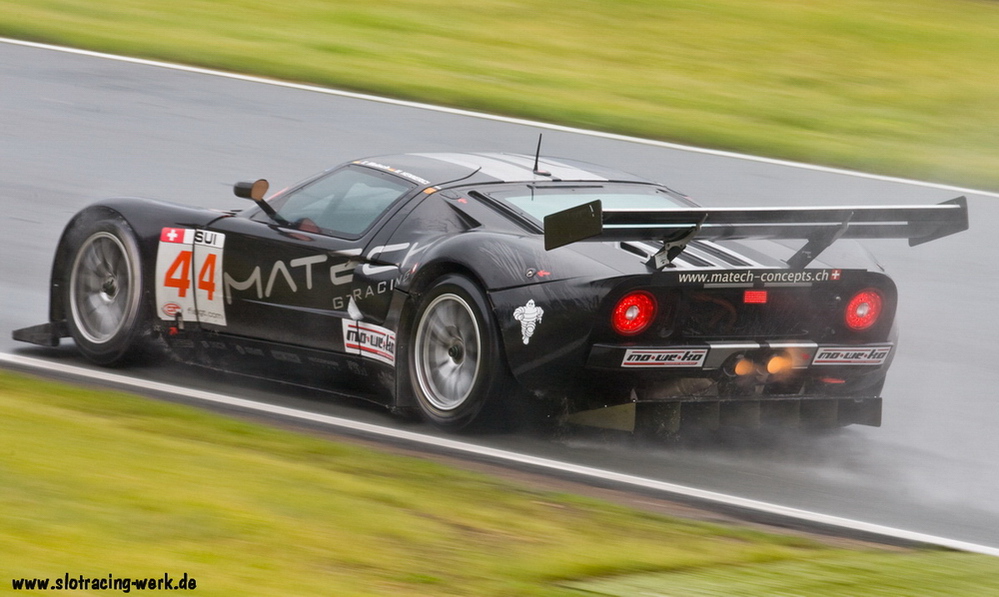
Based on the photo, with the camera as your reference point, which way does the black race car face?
facing away from the viewer and to the left of the viewer
